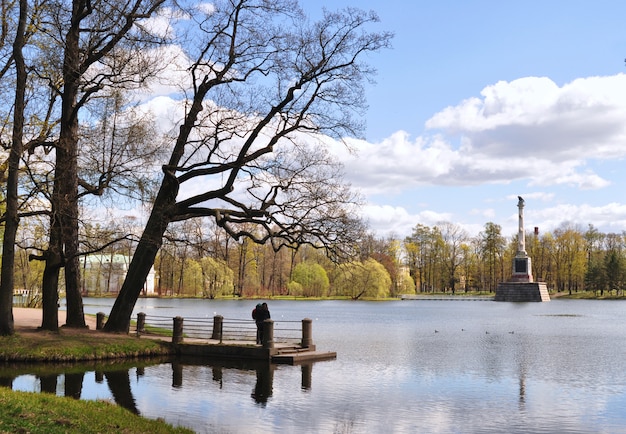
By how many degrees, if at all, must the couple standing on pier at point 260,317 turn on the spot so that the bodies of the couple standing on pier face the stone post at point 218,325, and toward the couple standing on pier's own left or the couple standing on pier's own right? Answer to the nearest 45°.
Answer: approximately 45° to the couple standing on pier's own left

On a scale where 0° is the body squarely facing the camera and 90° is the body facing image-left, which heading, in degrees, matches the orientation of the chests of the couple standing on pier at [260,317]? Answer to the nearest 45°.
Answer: approximately 180°
